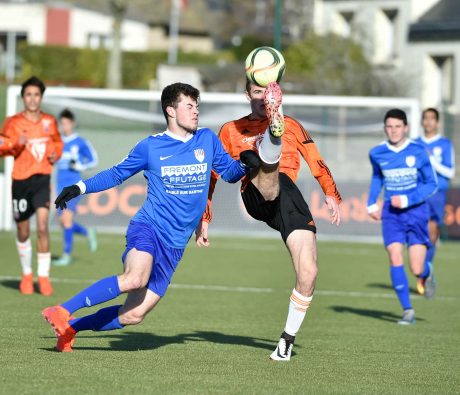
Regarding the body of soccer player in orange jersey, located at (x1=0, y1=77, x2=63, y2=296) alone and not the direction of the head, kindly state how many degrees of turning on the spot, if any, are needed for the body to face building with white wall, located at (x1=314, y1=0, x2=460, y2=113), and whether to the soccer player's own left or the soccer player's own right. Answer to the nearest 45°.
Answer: approximately 135° to the soccer player's own left

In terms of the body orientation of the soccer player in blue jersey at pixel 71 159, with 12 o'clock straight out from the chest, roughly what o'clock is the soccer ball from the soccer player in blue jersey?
The soccer ball is roughly at 10 o'clock from the soccer player in blue jersey.

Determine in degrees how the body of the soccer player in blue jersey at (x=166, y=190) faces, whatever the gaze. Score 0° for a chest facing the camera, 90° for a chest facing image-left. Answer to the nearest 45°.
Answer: approximately 315°

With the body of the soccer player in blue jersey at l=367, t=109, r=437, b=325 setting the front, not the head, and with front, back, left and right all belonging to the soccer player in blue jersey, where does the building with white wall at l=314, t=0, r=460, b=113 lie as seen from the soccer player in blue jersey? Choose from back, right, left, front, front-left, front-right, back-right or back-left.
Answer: back
